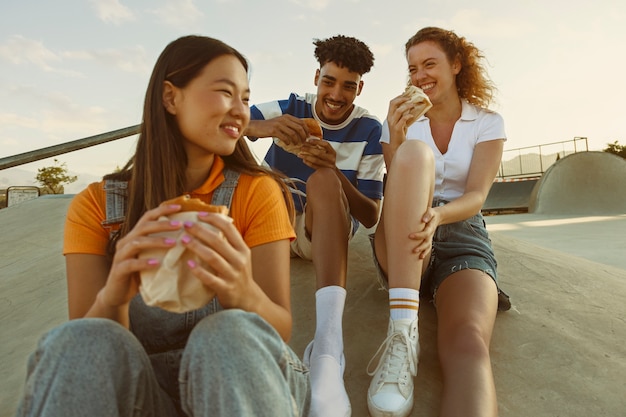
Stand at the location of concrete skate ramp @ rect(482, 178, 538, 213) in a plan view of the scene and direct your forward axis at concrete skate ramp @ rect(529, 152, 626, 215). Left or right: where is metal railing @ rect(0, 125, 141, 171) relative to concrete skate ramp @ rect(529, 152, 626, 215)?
right

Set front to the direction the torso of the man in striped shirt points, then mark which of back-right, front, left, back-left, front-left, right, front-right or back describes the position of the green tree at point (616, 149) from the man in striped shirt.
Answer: back-left

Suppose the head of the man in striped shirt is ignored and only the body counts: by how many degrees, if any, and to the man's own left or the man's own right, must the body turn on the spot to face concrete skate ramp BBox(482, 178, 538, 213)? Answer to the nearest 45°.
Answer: approximately 135° to the man's own left

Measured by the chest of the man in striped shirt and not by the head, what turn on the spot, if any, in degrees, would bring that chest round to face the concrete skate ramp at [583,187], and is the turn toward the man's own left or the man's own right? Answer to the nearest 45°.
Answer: approximately 135° to the man's own left

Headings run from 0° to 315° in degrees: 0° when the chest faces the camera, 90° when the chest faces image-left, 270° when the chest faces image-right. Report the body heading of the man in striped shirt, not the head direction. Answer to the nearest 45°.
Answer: approximately 0°

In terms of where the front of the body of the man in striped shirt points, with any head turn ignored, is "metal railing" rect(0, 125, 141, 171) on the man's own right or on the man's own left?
on the man's own right
